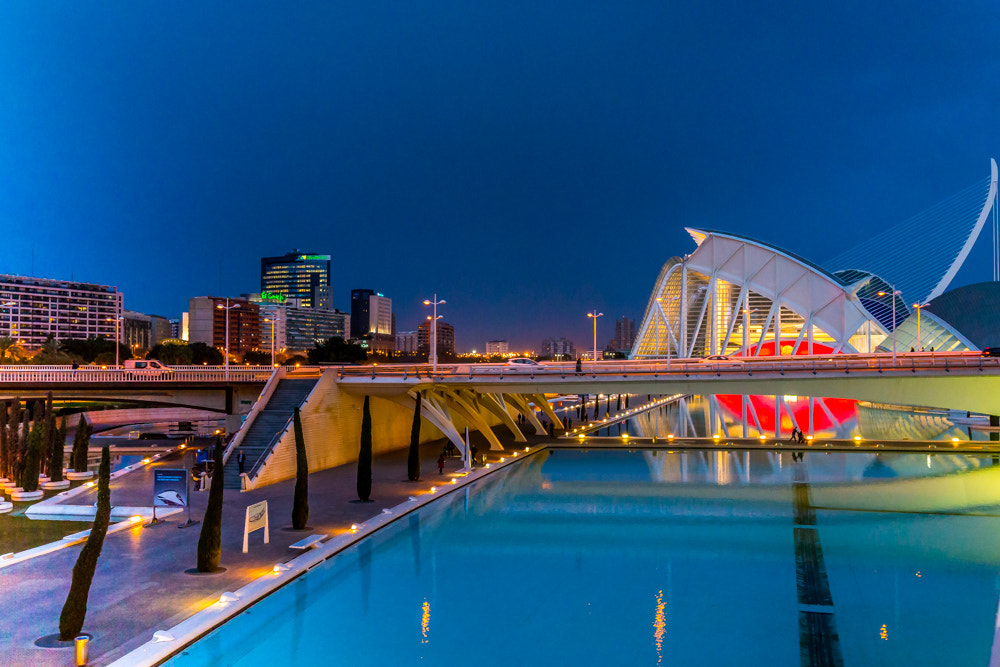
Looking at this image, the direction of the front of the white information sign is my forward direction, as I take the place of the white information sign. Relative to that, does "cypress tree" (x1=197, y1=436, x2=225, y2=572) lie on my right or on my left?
on my right

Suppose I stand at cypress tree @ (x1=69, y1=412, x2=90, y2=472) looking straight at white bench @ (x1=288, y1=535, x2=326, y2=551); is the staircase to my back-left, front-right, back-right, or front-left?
front-left

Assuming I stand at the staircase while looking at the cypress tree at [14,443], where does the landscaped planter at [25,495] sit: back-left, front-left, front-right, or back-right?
front-left

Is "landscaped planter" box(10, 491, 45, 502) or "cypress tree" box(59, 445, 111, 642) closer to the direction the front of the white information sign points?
the cypress tree

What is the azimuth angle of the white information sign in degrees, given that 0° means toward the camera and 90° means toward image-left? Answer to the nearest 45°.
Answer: approximately 315°

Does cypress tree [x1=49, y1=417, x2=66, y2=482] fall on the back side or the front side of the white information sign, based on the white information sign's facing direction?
on the back side

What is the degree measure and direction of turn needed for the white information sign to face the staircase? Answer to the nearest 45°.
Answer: approximately 135° to its left

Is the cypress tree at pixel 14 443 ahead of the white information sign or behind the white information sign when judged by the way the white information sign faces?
behind

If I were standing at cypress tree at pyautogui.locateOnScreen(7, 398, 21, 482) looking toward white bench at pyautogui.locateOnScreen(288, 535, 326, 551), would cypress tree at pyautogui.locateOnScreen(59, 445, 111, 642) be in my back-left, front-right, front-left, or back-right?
front-right
